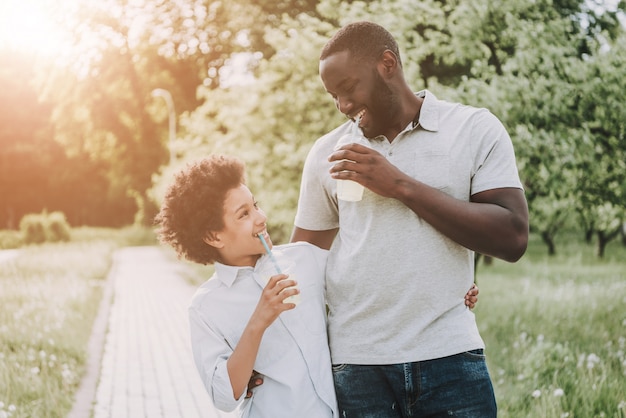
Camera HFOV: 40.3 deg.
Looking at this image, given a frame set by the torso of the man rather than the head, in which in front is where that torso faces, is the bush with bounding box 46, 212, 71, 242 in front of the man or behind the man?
behind

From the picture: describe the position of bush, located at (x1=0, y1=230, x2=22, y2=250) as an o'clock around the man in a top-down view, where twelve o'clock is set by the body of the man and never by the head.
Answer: The bush is roughly at 5 o'clock from the man.

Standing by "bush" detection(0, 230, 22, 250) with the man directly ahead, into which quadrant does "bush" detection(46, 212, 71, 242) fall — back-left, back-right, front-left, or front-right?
back-left

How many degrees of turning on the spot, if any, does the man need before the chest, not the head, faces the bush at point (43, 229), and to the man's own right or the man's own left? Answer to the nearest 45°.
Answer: approximately 135° to the man's own right

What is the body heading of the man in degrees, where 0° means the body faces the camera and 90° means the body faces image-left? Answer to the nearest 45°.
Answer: approximately 0°
